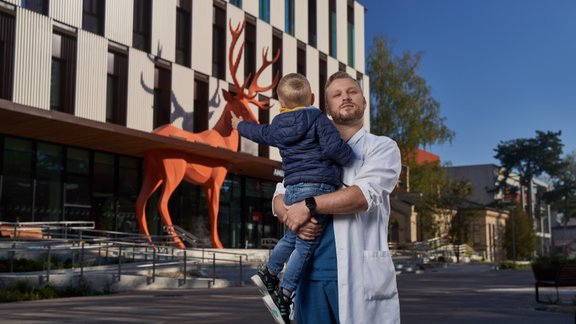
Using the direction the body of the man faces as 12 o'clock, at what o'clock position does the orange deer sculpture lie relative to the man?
The orange deer sculpture is roughly at 4 o'clock from the man.

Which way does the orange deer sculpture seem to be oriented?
to the viewer's right

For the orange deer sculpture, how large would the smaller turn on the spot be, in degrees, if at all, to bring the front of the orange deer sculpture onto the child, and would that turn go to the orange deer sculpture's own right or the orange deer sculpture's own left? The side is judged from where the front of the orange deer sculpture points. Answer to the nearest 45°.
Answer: approximately 90° to the orange deer sculpture's own right

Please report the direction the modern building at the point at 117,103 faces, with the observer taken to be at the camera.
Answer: facing the viewer and to the right of the viewer

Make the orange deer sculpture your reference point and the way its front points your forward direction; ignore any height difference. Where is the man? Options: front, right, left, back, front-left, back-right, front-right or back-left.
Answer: right

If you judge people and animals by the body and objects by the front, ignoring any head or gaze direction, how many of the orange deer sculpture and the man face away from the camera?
0

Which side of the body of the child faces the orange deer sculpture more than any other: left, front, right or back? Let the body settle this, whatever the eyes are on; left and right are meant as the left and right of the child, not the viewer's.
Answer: front

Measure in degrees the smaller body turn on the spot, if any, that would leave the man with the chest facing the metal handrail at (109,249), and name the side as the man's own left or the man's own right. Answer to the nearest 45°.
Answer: approximately 135° to the man's own right

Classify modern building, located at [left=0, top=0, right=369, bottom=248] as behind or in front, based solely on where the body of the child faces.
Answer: in front

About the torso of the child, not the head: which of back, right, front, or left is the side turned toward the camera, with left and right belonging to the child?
back
